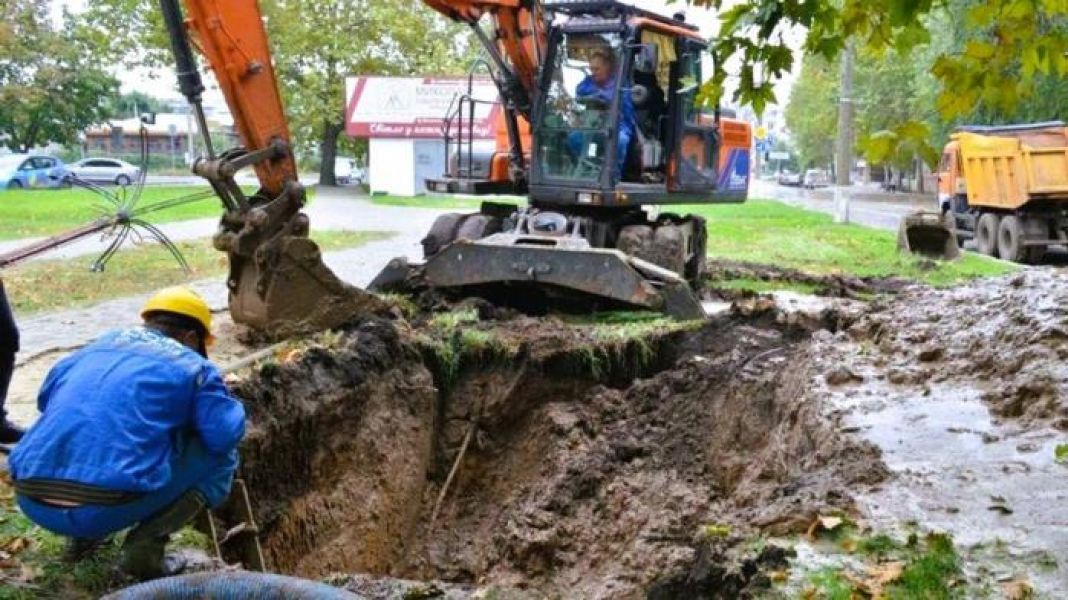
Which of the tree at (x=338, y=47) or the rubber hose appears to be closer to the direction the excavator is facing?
the rubber hose

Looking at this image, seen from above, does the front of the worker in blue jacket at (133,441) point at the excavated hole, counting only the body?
yes

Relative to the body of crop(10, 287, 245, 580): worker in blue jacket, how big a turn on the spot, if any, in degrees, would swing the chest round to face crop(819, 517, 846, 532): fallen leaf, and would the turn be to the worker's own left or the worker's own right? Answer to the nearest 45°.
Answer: approximately 45° to the worker's own right

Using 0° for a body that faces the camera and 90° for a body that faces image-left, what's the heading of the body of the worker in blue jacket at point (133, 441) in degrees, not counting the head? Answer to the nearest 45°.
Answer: approximately 225°

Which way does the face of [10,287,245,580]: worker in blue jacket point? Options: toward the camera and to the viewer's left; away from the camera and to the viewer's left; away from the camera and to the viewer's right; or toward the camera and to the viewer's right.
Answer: away from the camera and to the viewer's right

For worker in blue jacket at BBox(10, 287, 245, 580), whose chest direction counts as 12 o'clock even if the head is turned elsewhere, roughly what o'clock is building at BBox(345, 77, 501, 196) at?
The building is roughly at 11 o'clock from the worker in blue jacket.

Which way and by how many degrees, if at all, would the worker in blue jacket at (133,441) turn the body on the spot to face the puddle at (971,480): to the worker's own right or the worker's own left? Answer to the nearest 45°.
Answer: approximately 45° to the worker's own right

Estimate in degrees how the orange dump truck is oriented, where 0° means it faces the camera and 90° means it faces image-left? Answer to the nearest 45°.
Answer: approximately 135°

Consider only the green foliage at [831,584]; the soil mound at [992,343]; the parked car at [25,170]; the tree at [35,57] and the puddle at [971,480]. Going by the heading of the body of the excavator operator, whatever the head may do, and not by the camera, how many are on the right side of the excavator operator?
2

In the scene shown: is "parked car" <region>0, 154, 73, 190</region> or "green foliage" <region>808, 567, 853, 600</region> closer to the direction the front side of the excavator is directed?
the green foliage

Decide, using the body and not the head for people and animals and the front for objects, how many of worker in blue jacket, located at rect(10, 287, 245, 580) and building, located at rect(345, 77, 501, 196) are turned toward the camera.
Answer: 1

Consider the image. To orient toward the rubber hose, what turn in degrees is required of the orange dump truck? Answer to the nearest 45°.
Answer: approximately 135° to its left

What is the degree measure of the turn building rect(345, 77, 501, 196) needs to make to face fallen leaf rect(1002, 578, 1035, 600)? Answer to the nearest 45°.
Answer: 0° — it already faces it
